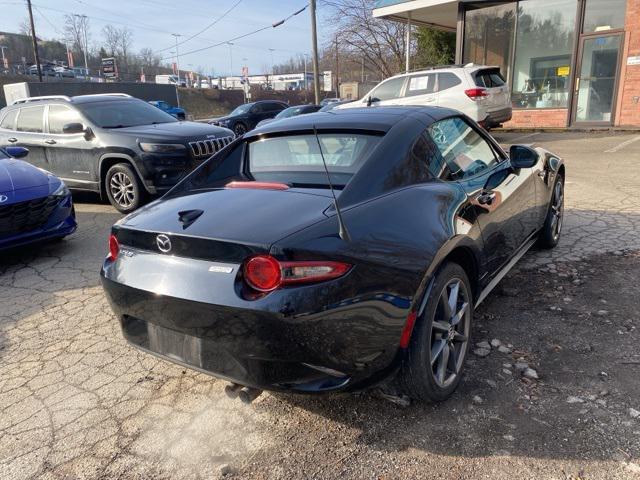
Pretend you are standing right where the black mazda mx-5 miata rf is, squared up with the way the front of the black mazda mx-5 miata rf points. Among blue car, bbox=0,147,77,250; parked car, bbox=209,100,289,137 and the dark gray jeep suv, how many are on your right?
0

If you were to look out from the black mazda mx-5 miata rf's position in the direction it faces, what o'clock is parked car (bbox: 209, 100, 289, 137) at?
The parked car is roughly at 10 o'clock from the black mazda mx-5 miata rf.

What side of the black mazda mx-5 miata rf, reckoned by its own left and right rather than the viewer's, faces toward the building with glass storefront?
front

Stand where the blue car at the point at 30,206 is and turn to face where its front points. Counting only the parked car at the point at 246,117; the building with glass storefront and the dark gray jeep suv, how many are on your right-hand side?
0

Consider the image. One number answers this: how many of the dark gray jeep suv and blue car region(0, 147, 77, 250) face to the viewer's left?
0

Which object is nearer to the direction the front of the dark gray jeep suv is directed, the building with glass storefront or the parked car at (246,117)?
the building with glass storefront

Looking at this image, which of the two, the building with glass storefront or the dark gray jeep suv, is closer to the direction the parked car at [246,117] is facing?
the dark gray jeep suv

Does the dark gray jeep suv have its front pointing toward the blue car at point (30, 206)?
no

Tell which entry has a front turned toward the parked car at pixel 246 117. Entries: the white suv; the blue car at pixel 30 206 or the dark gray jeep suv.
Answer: the white suv

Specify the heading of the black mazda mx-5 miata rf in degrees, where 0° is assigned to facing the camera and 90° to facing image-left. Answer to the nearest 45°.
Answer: approximately 225°

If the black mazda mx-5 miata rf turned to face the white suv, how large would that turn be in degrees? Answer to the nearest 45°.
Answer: approximately 45° to its left

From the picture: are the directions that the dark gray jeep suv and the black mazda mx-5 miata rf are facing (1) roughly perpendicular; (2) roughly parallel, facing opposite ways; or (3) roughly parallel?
roughly perpendicular

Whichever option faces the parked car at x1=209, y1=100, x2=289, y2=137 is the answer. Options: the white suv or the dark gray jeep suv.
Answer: the white suv

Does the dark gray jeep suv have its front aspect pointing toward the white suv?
no

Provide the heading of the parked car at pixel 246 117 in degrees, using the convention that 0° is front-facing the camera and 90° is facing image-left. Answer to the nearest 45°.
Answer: approximately 45°

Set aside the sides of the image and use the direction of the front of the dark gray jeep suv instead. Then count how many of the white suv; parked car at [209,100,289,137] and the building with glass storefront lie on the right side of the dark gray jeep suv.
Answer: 0

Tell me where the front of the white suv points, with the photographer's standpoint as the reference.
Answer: facing away from the viewer and to the left of the viewer

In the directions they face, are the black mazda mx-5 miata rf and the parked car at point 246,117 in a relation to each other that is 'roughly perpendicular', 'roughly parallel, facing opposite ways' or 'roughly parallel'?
roughly parallel, facing opposite ways

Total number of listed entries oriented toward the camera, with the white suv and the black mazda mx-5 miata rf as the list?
0

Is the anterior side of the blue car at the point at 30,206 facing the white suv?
no

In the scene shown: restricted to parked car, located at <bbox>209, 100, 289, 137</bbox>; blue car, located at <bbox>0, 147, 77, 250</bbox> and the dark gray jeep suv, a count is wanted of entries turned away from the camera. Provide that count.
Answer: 0

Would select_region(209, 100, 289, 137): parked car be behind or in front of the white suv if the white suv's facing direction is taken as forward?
in front

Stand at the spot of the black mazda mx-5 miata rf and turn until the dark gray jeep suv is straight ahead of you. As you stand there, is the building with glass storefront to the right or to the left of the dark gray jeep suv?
right
